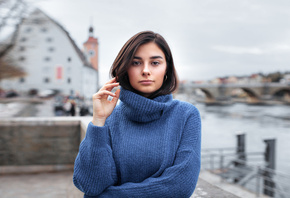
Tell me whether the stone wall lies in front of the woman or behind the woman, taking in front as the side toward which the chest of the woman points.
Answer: behind

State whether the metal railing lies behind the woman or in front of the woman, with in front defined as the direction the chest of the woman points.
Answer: behind

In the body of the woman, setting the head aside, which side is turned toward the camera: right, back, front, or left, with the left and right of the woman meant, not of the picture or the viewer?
front

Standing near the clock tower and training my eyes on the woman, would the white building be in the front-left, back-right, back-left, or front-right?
front-right

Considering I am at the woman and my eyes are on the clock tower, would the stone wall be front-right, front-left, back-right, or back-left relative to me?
front-left

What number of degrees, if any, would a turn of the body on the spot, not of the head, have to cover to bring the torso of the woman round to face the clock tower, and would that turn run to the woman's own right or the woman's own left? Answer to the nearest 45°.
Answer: approximately 180°

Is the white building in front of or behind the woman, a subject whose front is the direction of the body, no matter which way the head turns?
behind
